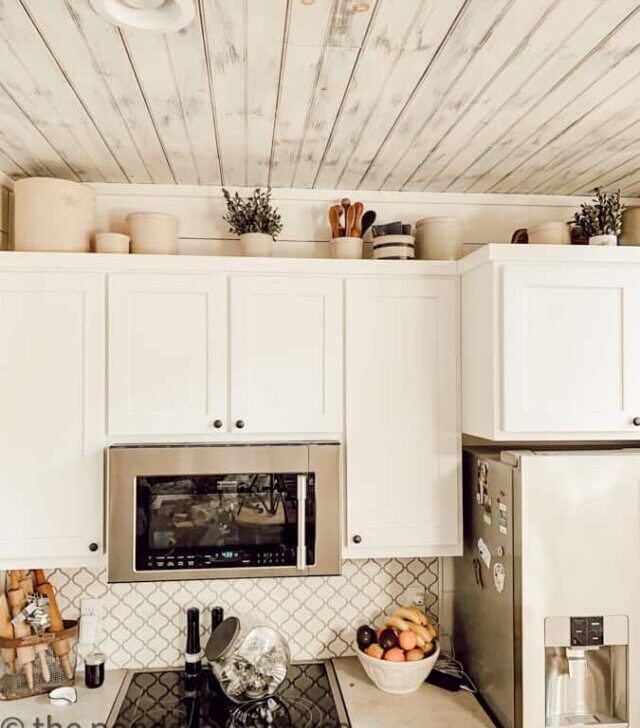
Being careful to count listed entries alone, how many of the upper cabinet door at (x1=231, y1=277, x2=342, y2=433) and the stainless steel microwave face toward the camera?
2

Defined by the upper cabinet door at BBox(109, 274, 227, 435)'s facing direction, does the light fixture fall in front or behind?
in front

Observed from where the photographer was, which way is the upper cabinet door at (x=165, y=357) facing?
facing the viewer

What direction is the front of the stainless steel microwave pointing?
toward the camera

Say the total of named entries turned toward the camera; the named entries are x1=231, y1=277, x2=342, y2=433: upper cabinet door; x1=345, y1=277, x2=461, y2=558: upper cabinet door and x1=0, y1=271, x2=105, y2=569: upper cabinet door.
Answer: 3

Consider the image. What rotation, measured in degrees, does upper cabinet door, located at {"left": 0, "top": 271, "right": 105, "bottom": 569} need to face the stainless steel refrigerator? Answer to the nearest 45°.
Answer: approximately 45° to its left

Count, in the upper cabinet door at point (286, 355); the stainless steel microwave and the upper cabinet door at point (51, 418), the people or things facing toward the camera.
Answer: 3

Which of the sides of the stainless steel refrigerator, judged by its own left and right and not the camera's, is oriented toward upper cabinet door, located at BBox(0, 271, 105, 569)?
right

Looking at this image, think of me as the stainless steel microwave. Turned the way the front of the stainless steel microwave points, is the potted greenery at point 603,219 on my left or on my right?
on my left
